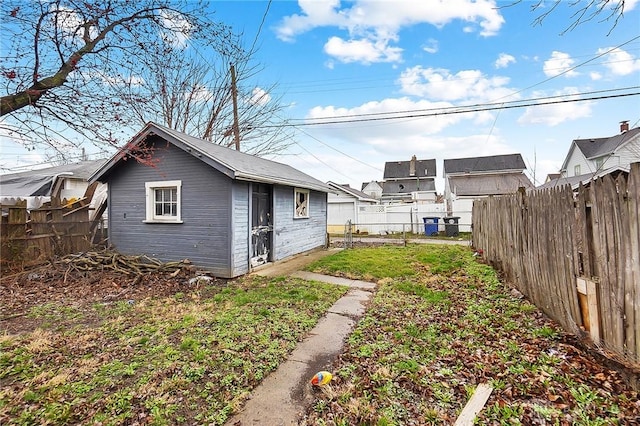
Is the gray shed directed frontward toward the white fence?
no

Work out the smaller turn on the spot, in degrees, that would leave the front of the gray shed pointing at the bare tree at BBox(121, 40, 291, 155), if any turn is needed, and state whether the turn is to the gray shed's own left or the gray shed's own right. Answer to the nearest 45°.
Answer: approximately 135° to the gray shed's own left

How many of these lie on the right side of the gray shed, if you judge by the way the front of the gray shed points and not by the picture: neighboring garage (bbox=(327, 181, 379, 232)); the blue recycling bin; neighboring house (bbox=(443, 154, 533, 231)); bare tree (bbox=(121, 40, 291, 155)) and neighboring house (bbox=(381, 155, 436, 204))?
0

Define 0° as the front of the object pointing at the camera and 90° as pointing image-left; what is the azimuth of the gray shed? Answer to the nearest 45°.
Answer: approximately 315°

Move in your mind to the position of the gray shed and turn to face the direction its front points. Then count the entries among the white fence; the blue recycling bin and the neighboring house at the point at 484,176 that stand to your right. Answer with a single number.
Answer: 0

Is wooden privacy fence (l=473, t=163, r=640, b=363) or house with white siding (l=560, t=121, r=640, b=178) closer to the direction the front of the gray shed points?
the wooden privacy fence

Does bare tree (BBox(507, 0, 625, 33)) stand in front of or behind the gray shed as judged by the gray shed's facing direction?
in front

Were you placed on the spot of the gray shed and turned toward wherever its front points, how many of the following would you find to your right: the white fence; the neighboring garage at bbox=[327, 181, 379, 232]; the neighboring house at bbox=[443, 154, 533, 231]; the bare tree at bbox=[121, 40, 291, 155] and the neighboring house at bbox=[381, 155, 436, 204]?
0

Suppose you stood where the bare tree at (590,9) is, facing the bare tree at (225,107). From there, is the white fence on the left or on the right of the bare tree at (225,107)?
right

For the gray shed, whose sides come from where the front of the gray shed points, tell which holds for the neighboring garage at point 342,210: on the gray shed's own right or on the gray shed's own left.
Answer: on the gray shed's own left

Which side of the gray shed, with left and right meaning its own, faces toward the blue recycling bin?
left

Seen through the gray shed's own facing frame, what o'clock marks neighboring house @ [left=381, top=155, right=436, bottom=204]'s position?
The neighboring house is roughly at 9 o'clock from the gray shed.

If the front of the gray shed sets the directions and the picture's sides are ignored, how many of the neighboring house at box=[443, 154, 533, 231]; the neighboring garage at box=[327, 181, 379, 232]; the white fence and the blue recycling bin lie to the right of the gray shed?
0

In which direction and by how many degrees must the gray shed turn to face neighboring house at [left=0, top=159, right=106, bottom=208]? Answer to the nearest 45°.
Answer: approximately 180°

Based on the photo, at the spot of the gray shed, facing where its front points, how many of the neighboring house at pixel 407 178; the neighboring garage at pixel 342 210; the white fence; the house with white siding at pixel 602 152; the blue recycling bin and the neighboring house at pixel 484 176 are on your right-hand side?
0

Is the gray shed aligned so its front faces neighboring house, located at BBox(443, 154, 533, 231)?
no

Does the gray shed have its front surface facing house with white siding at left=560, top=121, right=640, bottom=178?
no

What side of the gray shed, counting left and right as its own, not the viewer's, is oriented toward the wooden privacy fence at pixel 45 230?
back
